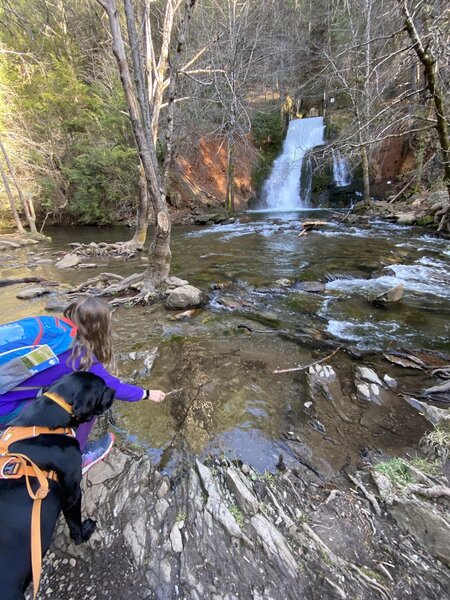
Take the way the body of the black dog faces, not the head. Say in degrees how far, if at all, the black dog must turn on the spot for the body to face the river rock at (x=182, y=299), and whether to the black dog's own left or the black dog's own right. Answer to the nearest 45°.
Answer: approximately 45° to the black dog's own left

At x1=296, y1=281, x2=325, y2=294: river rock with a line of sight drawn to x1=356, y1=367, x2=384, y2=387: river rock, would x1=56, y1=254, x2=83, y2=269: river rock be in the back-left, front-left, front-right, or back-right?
back-right

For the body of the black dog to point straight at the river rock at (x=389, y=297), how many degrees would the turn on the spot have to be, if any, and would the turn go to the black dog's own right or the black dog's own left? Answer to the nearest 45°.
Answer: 0° — it already faces it

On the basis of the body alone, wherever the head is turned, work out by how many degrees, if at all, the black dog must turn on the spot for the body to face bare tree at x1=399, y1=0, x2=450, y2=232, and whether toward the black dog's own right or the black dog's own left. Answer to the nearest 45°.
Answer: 0° — it already faces it
